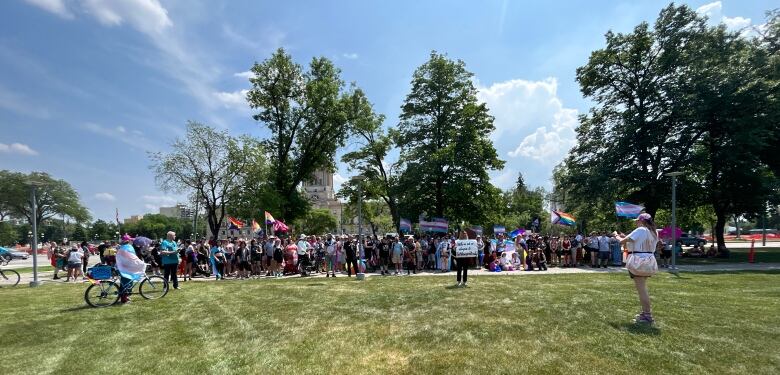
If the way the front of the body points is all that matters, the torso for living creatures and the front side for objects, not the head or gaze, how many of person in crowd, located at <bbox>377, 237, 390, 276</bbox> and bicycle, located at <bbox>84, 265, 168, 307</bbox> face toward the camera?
1

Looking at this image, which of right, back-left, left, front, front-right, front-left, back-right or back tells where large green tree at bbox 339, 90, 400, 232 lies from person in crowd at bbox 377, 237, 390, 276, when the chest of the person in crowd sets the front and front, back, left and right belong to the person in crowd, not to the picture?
back

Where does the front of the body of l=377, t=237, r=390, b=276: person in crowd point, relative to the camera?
toward the camera

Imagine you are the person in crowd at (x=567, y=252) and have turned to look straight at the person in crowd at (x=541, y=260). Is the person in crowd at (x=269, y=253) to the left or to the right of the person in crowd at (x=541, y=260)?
right

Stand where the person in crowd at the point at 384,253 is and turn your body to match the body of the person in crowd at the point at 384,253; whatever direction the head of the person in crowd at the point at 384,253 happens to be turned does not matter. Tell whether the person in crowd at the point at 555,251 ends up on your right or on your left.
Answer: on your left
